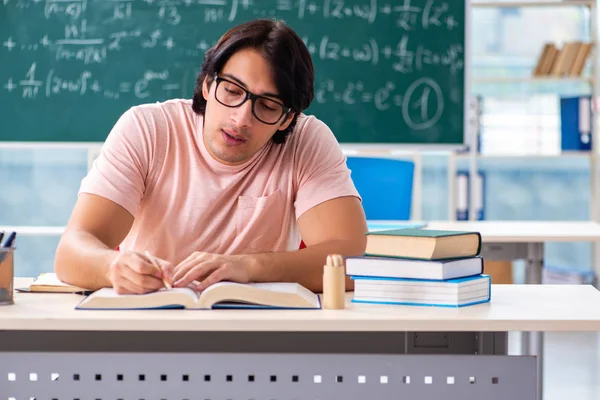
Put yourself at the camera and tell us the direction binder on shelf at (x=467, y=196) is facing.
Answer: facing the viewer

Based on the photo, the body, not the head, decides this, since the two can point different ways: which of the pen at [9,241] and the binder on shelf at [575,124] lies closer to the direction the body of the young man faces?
the pen

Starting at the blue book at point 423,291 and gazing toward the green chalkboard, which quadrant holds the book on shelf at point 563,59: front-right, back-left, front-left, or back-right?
front-right

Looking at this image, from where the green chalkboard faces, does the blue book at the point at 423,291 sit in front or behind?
in front

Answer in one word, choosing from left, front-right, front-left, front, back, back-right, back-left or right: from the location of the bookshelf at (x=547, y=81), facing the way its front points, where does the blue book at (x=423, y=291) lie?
front

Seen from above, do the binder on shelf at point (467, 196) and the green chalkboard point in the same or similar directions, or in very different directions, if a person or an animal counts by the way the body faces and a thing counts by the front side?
same or similar directions

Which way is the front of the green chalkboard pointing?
toward the camera

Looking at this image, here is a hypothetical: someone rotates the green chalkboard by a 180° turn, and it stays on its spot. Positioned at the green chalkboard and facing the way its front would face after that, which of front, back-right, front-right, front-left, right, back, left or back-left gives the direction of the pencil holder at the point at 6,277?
back

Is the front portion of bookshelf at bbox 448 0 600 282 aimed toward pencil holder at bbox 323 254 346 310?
yes

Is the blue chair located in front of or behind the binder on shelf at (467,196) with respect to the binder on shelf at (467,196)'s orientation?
in front

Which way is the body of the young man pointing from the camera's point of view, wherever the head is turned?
toward the camera

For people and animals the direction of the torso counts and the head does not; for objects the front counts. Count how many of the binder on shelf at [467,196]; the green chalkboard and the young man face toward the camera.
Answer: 3
